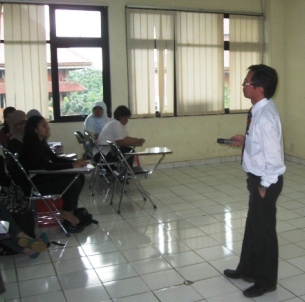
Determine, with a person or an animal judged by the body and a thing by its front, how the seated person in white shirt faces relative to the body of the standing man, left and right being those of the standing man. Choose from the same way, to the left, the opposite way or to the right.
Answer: the opposite way

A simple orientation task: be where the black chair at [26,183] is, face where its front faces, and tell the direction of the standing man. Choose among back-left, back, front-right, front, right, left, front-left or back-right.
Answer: front-right

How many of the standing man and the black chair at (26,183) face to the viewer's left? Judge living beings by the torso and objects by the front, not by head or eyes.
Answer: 1

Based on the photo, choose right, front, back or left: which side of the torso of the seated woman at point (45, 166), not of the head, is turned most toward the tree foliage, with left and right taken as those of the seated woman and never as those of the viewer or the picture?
left

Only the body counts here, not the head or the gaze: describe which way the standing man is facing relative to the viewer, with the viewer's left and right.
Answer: facing to the left of the viewer

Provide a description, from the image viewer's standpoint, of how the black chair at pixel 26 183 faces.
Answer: facing to the right of the viewer

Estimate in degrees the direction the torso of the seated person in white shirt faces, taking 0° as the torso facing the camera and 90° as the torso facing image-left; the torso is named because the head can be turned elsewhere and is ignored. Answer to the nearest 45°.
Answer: approximately 270°

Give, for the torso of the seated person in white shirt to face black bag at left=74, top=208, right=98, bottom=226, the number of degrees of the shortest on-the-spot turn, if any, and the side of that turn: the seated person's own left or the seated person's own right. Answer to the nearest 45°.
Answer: approximately 90° to the seated person's own right

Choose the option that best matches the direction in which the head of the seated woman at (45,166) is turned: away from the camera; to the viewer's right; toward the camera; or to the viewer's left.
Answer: to the viewer's right

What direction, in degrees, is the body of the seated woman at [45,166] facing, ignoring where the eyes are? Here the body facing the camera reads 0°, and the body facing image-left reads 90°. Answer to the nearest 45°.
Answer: approximately 270°

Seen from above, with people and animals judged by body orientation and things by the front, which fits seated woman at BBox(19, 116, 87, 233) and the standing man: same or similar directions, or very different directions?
very different directions

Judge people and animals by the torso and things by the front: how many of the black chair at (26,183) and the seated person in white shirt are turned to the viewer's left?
0

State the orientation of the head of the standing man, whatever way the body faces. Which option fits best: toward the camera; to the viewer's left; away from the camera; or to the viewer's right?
to the viewer's left
